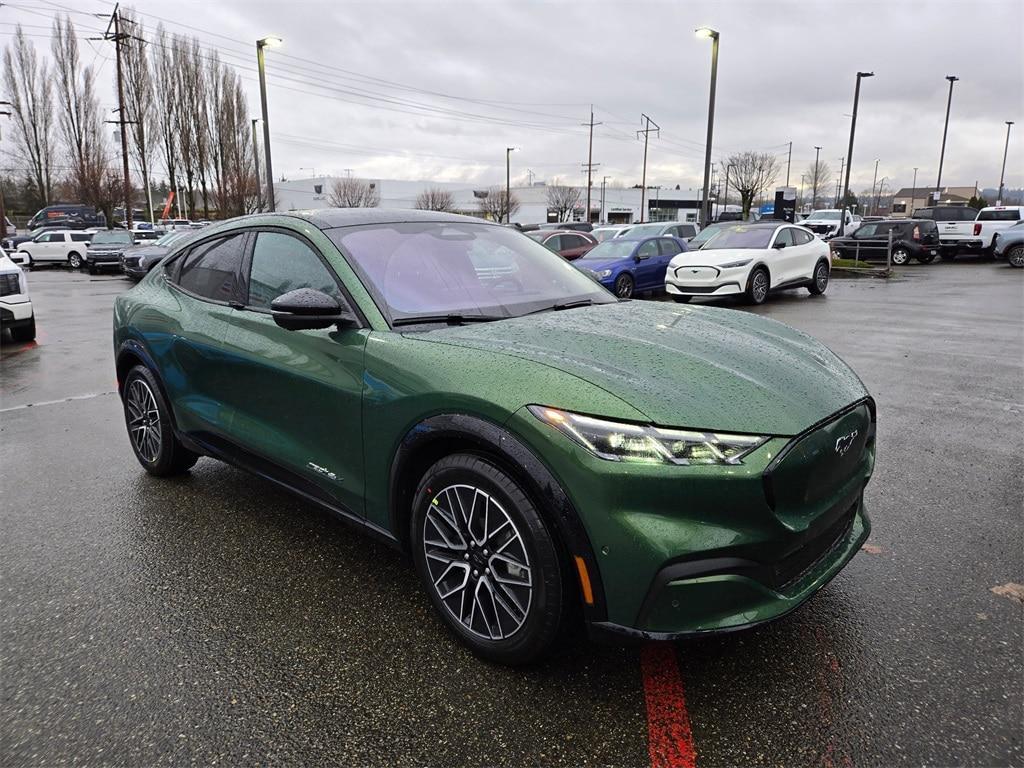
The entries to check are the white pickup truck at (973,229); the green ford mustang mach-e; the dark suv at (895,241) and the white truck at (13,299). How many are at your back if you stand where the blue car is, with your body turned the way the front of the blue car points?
2

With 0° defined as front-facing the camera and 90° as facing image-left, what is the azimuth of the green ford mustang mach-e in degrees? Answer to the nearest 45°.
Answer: approximately 315°

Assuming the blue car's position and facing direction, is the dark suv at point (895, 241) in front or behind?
behind

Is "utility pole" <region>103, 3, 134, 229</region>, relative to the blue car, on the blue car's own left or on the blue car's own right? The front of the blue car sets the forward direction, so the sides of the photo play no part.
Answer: on the blue car's own right

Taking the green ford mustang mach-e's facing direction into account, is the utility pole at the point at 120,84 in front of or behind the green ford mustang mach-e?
behind

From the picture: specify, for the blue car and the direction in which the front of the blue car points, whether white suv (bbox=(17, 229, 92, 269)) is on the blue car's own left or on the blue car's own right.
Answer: on the blue car's own right

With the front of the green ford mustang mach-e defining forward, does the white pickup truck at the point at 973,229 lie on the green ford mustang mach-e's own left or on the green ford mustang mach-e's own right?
on the green ford mustang mach-e's own left

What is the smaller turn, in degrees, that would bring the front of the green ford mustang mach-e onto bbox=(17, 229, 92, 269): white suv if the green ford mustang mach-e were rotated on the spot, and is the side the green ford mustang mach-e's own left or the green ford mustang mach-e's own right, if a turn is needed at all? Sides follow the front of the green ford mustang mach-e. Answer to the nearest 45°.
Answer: approximately 180°

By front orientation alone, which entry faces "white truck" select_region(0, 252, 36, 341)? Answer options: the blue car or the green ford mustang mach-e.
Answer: the blue car

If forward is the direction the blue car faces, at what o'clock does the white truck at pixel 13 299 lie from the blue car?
The white truck is roughly at 12 o'clock from the blue car.

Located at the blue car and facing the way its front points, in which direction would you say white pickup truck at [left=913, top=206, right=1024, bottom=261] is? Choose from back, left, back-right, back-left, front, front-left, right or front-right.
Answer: back
